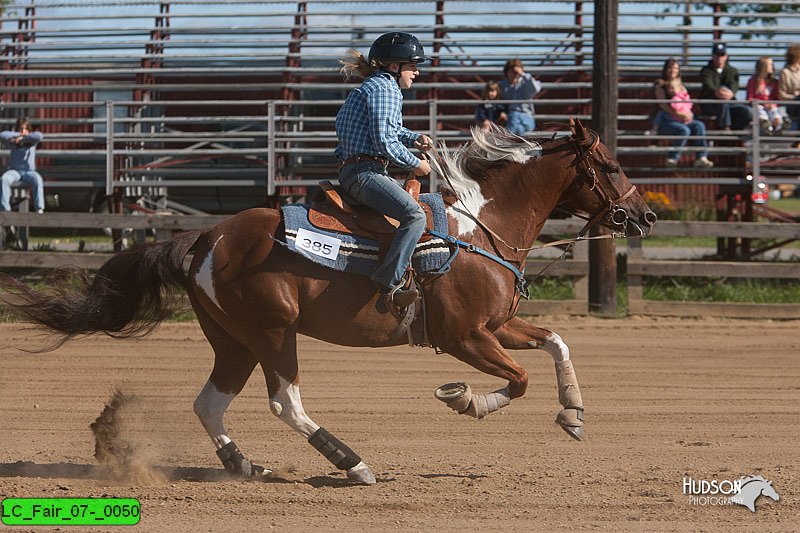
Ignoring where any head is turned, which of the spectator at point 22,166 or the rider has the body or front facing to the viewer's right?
the rider

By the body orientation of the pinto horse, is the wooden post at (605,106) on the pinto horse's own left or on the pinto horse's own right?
on the pinto horse's own left

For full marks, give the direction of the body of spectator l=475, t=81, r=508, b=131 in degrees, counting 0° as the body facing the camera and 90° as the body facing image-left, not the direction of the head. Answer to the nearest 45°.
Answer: approximately 0°

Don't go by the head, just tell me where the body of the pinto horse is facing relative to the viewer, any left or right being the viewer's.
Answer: facing to the right of the viewer

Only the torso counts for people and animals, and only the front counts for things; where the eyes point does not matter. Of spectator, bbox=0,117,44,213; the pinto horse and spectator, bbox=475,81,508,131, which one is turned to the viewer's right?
the pinto horse

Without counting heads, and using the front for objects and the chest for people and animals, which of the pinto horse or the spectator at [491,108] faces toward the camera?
the spectator

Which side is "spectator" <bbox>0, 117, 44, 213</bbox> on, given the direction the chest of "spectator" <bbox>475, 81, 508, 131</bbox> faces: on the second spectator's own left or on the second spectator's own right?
on the second spectator's own right

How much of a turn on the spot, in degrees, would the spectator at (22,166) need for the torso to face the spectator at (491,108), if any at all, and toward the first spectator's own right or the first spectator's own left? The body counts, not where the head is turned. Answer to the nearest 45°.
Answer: approximately 45° to the first spectator's own left

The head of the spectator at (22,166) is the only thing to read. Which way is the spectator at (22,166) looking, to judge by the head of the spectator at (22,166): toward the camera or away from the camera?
toward the camera

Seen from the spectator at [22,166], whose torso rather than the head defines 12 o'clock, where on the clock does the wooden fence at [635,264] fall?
The wooden fence is roughly at 10 o'clock from the spectator.

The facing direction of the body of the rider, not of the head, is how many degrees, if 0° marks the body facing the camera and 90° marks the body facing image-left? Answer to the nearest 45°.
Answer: approximately 270°

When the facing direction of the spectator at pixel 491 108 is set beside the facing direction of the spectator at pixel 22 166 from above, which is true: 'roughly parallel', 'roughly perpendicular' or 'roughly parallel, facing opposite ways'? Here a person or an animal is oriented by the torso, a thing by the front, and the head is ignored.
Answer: roughly parallel

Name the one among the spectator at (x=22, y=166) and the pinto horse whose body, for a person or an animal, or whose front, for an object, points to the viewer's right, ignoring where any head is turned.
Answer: the pinto horse

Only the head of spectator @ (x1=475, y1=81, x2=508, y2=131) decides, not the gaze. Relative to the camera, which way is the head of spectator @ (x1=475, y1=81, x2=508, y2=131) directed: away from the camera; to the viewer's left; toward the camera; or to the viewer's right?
toward the camera

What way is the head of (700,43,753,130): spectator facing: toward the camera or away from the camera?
toward the camera

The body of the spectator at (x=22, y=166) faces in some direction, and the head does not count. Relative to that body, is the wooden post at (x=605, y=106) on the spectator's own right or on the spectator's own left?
on the spectator's own left
